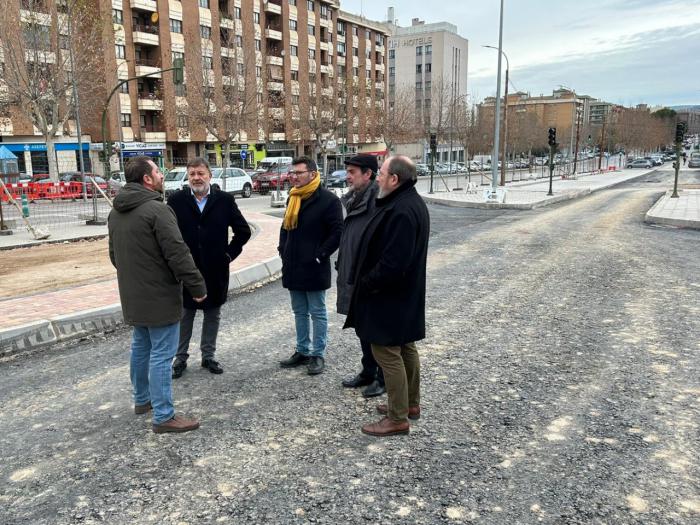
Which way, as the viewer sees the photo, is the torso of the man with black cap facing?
to the viewer's left

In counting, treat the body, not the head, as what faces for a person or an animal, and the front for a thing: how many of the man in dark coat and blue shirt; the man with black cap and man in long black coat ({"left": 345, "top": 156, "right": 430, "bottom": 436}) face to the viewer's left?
2

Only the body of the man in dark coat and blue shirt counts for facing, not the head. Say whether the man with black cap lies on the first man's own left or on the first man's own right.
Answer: on the first man's own left

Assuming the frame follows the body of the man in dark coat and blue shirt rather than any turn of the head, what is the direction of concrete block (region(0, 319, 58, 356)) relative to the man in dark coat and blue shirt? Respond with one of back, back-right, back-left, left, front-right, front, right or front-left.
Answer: back-right

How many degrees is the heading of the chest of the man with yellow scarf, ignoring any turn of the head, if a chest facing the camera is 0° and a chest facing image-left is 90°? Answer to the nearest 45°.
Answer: approximately 45°

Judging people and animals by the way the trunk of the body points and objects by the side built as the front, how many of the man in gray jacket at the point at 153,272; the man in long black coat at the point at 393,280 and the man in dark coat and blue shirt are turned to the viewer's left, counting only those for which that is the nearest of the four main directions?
1

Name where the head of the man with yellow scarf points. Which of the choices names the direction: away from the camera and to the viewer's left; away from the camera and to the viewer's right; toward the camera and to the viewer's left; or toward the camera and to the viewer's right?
toward the camera and to the viewer's left

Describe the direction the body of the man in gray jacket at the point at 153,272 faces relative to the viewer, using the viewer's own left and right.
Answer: facing away from the viewer and to the right of the viewer

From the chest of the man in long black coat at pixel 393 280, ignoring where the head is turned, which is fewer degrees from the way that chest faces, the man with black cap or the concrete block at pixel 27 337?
the concrete block

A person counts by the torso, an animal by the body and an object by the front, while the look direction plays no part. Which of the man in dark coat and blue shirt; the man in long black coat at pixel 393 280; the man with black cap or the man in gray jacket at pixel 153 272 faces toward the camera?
the man in dark coat and blue shirt

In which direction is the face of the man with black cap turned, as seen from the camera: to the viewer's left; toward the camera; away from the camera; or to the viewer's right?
to the viewer's left

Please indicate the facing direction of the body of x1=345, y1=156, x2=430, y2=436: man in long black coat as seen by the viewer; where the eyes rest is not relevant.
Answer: to the viewer's left

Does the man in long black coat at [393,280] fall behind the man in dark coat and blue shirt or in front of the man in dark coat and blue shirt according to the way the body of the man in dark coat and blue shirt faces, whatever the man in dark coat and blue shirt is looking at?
in front

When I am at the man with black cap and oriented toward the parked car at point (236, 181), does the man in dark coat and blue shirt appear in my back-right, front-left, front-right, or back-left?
front-left

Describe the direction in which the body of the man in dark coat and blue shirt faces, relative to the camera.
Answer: toward the camera

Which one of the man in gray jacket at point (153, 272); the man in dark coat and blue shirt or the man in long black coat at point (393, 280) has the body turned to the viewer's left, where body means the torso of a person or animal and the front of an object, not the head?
the man in long black coat

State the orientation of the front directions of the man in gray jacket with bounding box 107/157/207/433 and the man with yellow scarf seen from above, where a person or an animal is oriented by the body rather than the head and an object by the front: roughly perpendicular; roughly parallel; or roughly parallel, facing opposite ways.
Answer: roughly parallel, facing opposite ways
